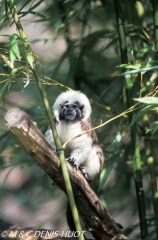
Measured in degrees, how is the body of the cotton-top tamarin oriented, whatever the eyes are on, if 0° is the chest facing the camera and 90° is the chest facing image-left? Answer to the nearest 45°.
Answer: approximately 45°
